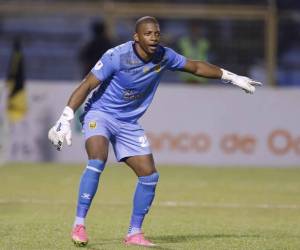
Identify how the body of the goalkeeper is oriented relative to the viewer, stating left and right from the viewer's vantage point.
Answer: facing the viewer and to the right of the viewer

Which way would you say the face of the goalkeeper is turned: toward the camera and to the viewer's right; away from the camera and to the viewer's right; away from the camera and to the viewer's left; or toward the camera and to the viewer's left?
toward the camera and to the viewer's right
